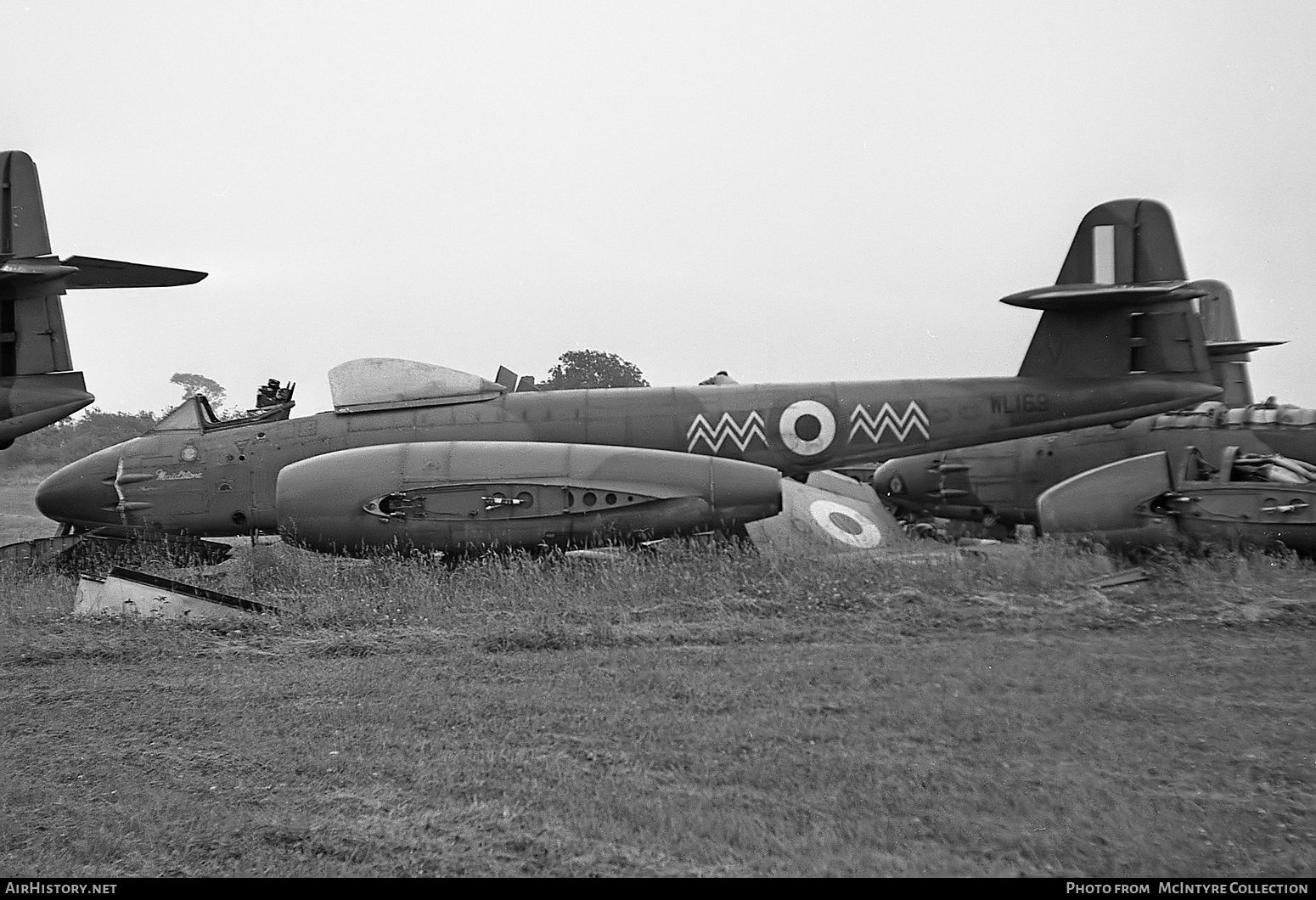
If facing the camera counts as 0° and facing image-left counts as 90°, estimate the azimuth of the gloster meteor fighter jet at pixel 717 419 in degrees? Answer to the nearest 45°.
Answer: approximately 90°

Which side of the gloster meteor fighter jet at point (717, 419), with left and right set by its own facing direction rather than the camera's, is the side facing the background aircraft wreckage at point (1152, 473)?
back

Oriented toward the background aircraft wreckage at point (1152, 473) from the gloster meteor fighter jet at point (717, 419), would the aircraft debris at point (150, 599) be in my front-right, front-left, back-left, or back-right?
back-right

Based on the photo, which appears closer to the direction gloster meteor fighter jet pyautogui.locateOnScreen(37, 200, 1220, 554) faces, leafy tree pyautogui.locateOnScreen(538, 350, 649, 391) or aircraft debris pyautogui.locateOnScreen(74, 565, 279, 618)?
the aircraft debris

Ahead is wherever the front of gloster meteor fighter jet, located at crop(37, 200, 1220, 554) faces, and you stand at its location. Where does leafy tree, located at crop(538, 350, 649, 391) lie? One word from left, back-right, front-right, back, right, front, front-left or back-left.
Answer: right

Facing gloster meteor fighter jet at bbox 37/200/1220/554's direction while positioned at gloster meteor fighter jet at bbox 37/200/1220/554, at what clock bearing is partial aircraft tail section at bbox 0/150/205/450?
The partial aircraft tail section is roughly at 12 o'clock from the gloster meteor fighter jet.

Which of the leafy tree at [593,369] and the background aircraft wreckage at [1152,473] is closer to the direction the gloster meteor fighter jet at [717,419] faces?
the leafy tree

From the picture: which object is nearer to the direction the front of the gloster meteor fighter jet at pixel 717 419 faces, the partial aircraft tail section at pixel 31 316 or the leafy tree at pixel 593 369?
the partial aircraft tail section

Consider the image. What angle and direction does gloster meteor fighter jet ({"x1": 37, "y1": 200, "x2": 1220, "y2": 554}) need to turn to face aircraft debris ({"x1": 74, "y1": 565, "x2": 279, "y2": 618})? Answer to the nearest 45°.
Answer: approximately 45° to its left

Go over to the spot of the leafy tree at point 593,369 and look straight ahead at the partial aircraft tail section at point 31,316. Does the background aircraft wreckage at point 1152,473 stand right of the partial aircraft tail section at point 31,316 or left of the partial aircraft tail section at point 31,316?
left
